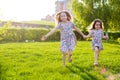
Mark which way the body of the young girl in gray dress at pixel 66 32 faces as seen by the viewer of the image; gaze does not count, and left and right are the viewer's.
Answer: facing the viewer

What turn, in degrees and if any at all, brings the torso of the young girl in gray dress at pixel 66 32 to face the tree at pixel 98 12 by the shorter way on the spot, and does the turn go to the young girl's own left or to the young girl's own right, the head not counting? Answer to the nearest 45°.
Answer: approximately 180°
